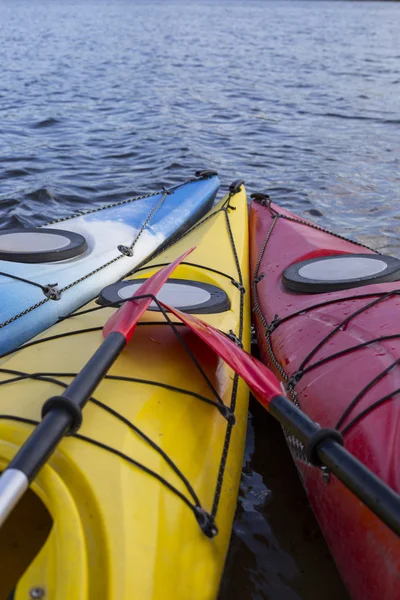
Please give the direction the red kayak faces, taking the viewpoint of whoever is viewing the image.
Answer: facing away from the viewer and to the left of the viewer

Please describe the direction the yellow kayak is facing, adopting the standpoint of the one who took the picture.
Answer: facing away from the viewer and to the right of the viewer

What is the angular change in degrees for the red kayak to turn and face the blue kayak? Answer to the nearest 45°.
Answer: approximately 45° to its left

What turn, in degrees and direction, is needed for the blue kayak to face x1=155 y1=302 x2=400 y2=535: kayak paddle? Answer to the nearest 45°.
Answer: approximately 90° to its right

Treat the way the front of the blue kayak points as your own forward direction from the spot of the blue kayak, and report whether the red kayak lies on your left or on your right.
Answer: on your right

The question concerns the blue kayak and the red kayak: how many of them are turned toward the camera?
0

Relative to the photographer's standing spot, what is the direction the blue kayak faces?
facing away from the viewer and to the right of the viewer

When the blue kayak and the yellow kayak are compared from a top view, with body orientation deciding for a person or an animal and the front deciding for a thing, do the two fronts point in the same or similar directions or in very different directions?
same or similar directions

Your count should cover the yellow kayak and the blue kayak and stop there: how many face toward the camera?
0
